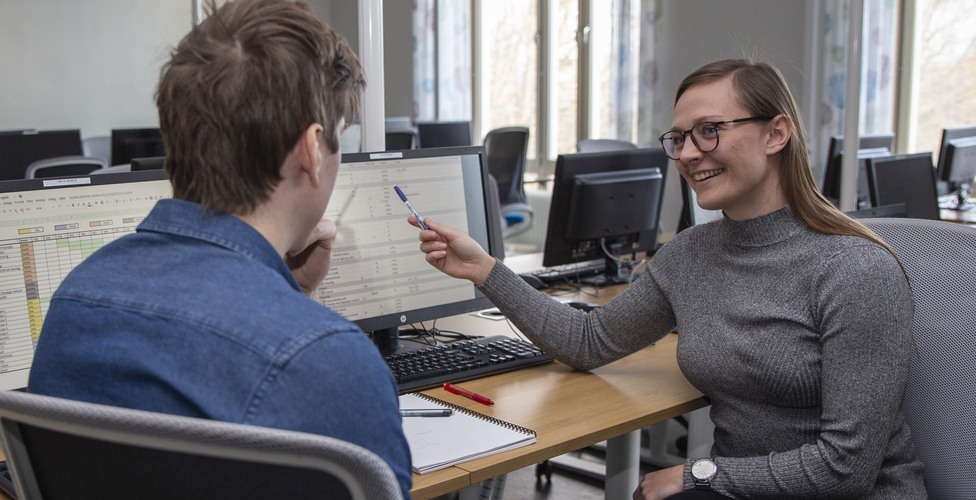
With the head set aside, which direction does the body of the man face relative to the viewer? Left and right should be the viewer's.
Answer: facing away from the viewer and to the right of the viewer

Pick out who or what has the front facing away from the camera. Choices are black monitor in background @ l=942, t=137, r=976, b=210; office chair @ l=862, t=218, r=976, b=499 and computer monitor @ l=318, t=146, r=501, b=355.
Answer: the black monitor in background

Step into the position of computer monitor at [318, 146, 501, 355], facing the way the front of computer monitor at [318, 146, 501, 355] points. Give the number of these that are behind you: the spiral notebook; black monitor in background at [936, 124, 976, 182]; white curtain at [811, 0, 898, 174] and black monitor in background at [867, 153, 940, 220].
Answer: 3

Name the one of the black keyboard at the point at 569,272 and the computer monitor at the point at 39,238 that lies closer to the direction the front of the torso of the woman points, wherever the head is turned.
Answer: the computer monitor

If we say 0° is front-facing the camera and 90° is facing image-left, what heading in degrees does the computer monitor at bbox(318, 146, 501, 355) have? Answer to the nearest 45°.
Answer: approximately 45°

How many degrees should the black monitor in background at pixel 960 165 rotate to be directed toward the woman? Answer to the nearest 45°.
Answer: approximately 180°

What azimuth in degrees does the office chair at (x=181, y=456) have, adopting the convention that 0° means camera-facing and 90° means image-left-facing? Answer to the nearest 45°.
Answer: approximately 225°

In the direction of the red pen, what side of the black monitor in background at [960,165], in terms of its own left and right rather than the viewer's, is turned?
back

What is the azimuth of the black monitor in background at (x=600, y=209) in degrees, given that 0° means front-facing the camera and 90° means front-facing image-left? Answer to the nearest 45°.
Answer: approximately 135°

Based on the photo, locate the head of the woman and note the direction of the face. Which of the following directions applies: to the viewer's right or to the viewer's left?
to the viewer's left

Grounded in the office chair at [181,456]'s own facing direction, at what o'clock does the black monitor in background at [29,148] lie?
The black monitor in background is roughly at 10 o'clock from the office chair.
